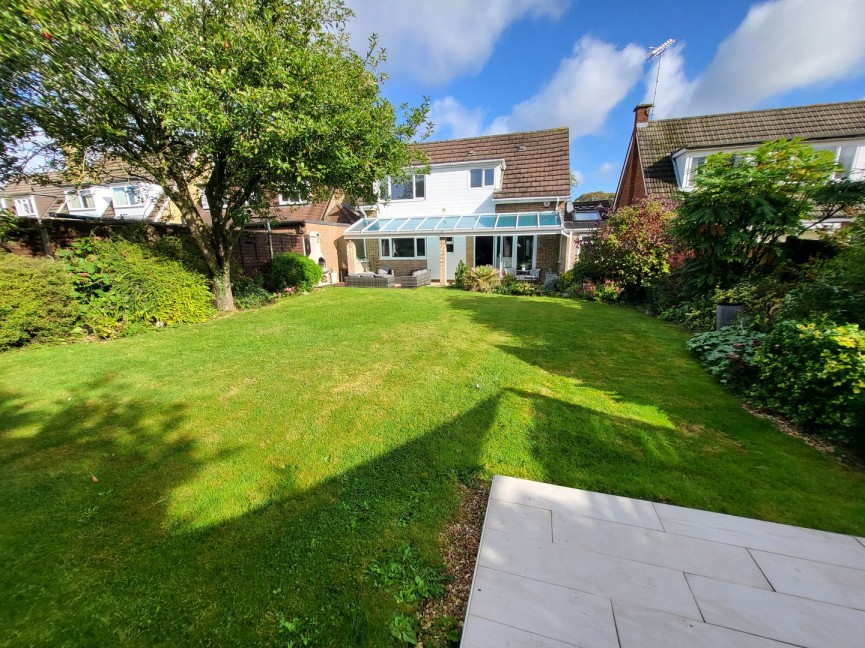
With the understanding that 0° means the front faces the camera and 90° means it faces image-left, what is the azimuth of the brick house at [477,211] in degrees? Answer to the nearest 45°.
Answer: approximately 0°

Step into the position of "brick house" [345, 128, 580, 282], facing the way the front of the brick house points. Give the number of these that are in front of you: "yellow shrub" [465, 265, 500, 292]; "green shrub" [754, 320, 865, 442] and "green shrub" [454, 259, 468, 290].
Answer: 3

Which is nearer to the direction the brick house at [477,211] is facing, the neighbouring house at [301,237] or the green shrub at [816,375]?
the green shrub

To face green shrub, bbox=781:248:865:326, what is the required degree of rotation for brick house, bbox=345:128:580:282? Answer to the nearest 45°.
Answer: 0° — it already faces it

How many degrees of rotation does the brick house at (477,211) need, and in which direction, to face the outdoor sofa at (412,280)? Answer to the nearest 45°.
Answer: approximately 45° to its right

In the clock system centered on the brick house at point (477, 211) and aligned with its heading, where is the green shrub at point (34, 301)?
The green shrub is roughly at 1 o'clock from the brick house.

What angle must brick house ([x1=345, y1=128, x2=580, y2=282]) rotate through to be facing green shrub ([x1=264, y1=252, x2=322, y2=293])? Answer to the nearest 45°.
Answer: approximately 45° to its right
